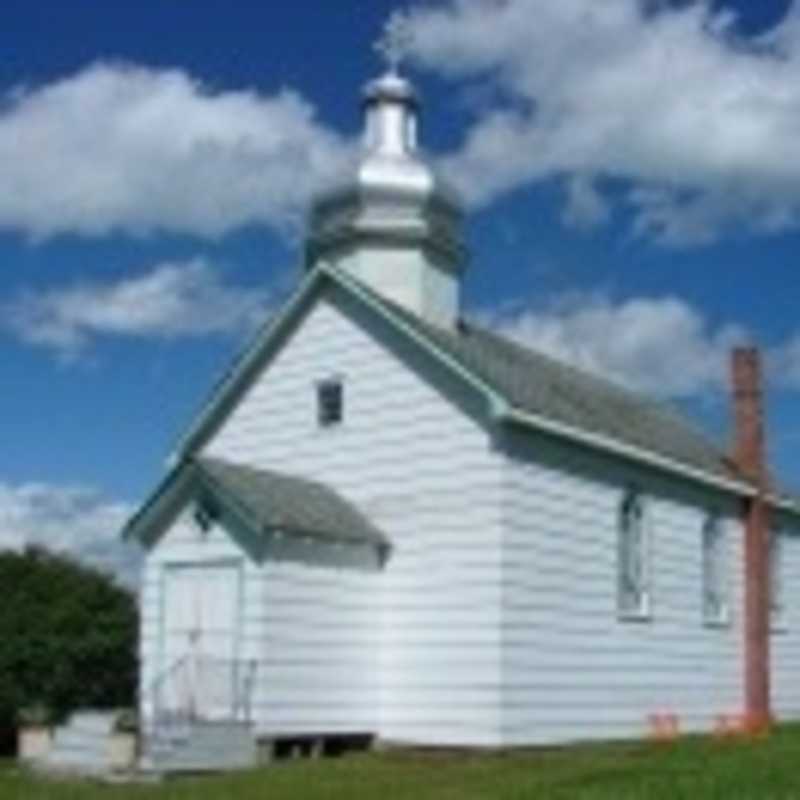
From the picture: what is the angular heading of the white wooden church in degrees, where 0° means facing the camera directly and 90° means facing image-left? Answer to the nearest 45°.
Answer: approximately 45°

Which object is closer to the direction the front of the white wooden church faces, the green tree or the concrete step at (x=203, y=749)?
the concrete step

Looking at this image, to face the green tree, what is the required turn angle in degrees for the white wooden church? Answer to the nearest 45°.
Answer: approximately 90° to its right

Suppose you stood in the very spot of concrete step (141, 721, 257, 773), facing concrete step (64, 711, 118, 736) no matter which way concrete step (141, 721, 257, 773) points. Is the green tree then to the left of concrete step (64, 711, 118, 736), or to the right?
right
